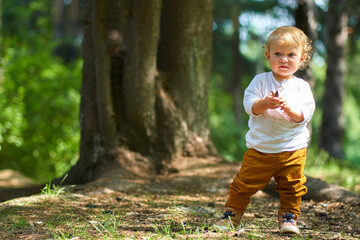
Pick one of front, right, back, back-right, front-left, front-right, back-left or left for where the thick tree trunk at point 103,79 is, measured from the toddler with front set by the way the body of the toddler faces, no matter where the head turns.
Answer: back-right

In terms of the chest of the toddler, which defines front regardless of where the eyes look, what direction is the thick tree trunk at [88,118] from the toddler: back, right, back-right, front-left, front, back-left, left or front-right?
back-right

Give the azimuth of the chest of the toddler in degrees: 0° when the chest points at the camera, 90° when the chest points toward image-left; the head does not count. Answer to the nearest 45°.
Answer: approximately 0°

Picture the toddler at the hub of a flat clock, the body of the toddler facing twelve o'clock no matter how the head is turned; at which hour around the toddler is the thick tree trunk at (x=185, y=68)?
The thick tree trunk is roughly at 5 o'clock from the toddler.

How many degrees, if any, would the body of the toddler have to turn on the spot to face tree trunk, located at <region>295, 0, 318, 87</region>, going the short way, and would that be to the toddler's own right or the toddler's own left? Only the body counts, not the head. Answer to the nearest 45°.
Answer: approximately 180°

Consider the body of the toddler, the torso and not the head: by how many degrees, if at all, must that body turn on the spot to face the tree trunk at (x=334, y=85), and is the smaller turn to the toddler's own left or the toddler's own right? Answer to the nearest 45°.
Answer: approximately 180°

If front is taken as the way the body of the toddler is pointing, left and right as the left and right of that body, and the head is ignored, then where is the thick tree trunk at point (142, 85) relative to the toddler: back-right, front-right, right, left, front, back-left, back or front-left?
back-right

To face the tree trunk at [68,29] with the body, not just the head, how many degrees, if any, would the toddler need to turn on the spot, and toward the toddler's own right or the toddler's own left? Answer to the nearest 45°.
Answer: approximately 135° to the toddler's own right
